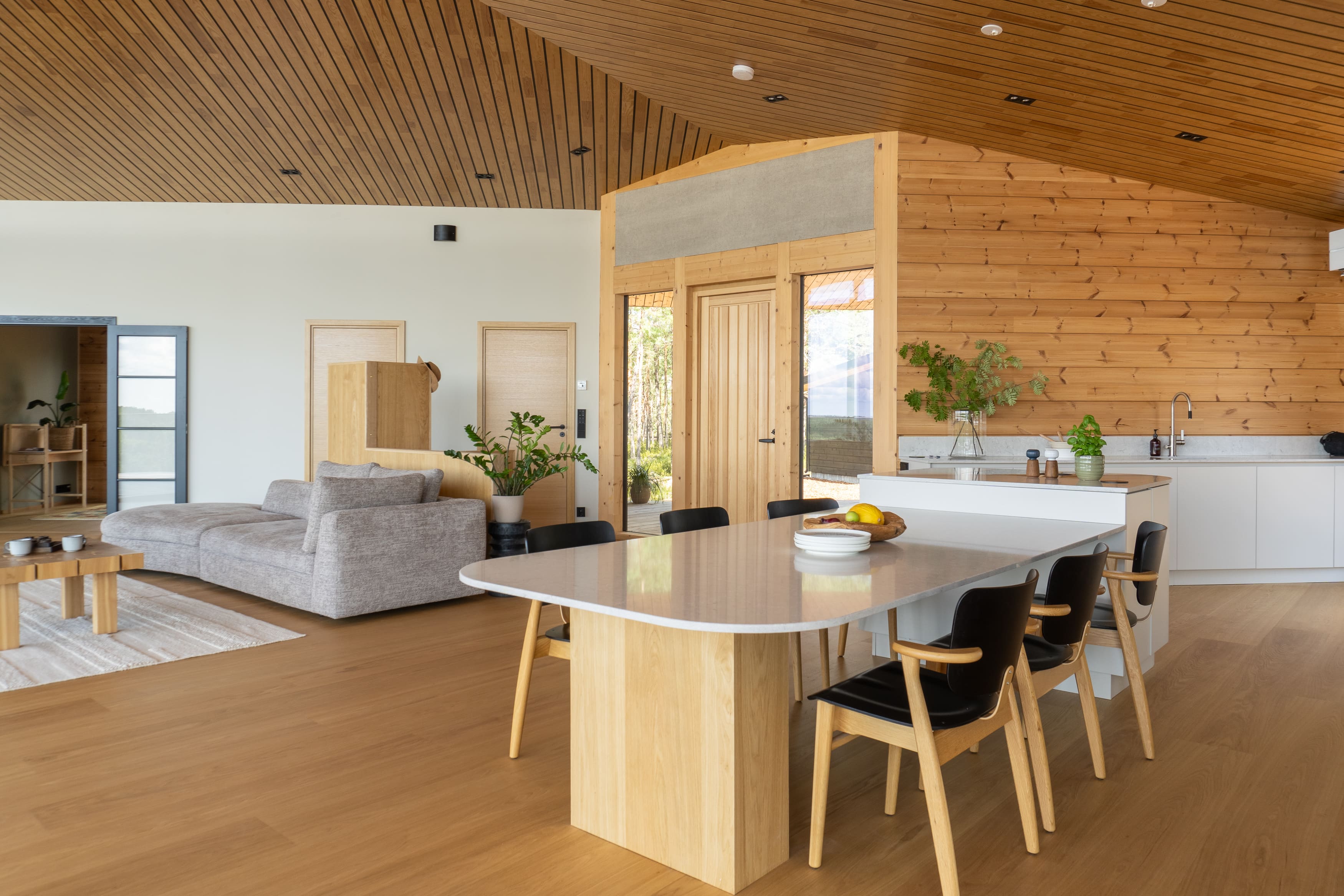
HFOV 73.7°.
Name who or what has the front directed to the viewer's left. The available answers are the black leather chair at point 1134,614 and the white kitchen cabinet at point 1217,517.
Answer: the black leather chair

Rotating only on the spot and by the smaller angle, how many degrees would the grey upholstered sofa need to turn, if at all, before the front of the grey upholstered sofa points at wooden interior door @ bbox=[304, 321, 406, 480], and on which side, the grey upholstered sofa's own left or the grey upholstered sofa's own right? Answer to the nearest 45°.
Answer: approximately 135° to the grey upholstered sofa's own right

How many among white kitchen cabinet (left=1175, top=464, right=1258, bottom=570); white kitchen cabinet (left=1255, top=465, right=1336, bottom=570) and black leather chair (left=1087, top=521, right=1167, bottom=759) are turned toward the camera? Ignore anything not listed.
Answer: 2

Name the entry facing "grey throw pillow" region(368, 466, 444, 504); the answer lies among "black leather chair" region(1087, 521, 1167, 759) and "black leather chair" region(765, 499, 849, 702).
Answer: "black leather chair" region(1087, 521, 1167, 759)

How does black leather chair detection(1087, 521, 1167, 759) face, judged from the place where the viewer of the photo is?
facing to the left of the viewer

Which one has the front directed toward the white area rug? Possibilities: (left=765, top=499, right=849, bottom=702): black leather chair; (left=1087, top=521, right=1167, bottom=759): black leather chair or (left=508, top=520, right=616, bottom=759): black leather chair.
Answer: (left=1087, top=521, right=1167, bottom=759): black leather chair

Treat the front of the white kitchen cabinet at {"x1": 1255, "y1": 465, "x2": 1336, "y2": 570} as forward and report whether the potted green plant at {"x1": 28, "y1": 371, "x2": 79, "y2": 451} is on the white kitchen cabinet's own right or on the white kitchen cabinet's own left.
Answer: on the white kitchen cabinet's own right

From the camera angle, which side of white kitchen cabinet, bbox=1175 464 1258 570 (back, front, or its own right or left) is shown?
front

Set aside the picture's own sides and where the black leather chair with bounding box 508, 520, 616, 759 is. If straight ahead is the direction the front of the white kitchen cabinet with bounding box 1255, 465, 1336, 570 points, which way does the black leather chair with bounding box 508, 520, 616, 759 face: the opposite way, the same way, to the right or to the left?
to the left

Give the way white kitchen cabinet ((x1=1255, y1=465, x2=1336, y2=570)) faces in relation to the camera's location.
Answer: facing the viewer

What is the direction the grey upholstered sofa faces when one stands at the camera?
facing the viewer and to the left of the viewer

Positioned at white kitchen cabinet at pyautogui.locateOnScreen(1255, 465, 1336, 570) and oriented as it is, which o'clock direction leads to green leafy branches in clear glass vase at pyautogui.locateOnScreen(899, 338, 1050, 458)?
The green leafy branches in clear glass vase is roughly at 2 o'clock from the white kitchen cabinet.

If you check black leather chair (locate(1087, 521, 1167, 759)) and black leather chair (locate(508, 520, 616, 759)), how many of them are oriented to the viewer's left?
1

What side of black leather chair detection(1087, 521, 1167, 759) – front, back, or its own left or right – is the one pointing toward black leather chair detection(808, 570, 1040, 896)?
left

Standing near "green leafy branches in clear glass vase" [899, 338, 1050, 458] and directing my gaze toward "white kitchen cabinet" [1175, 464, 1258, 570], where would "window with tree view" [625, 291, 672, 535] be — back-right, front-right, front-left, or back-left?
back-left

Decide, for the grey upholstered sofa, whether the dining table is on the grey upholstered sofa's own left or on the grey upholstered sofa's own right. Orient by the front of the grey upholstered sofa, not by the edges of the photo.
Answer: on the grey upholstered sofa's own left

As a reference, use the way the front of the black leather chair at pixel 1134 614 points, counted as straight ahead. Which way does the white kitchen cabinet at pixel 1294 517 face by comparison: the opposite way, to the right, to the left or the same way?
to the left

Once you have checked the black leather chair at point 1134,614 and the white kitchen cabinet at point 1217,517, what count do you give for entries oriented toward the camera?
1
